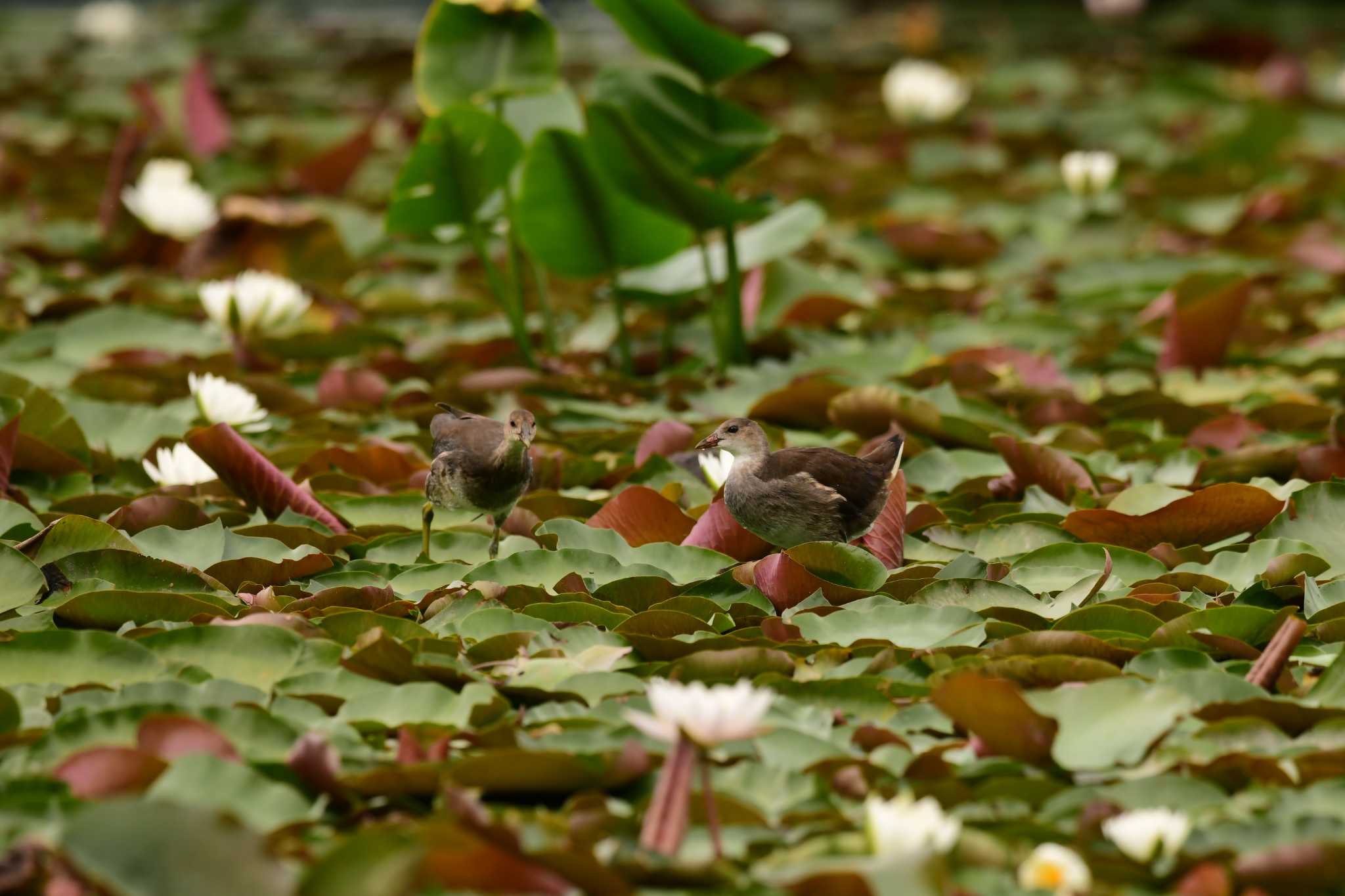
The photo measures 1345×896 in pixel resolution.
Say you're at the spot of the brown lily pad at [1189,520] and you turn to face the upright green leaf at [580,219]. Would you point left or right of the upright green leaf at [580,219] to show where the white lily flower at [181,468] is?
left

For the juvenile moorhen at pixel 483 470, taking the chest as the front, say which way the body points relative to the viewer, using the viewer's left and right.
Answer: facing the viewer and to the right of the viewer

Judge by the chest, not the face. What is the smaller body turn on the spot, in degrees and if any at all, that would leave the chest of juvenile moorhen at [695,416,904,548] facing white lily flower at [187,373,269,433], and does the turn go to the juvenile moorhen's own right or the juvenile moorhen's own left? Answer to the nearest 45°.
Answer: approximately 45° to the juvenile moorhen's own right

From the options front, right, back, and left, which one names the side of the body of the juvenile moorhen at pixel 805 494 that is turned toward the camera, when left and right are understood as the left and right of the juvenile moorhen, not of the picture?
left

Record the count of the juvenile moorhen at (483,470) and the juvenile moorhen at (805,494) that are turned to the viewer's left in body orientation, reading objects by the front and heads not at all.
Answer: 1

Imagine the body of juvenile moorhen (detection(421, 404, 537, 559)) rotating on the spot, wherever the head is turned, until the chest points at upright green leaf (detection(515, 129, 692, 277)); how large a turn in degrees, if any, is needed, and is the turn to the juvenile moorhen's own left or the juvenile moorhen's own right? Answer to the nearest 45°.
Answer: approximately 135° to the juvenile moorhen's own left

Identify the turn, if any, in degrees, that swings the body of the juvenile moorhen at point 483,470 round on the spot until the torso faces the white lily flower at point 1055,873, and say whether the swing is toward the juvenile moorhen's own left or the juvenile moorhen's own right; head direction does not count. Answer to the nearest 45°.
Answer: approximately 45° to the juvenile moorhen's own right

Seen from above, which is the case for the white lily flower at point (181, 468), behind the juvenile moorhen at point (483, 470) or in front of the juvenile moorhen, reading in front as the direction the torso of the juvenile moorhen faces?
behind

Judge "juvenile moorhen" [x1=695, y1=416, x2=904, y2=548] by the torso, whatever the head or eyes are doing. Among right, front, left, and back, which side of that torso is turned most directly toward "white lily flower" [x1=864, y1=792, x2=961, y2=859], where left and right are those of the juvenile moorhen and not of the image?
left

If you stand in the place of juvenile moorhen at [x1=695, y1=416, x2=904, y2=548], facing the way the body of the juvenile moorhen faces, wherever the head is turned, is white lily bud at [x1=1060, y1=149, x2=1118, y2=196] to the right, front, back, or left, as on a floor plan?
right
